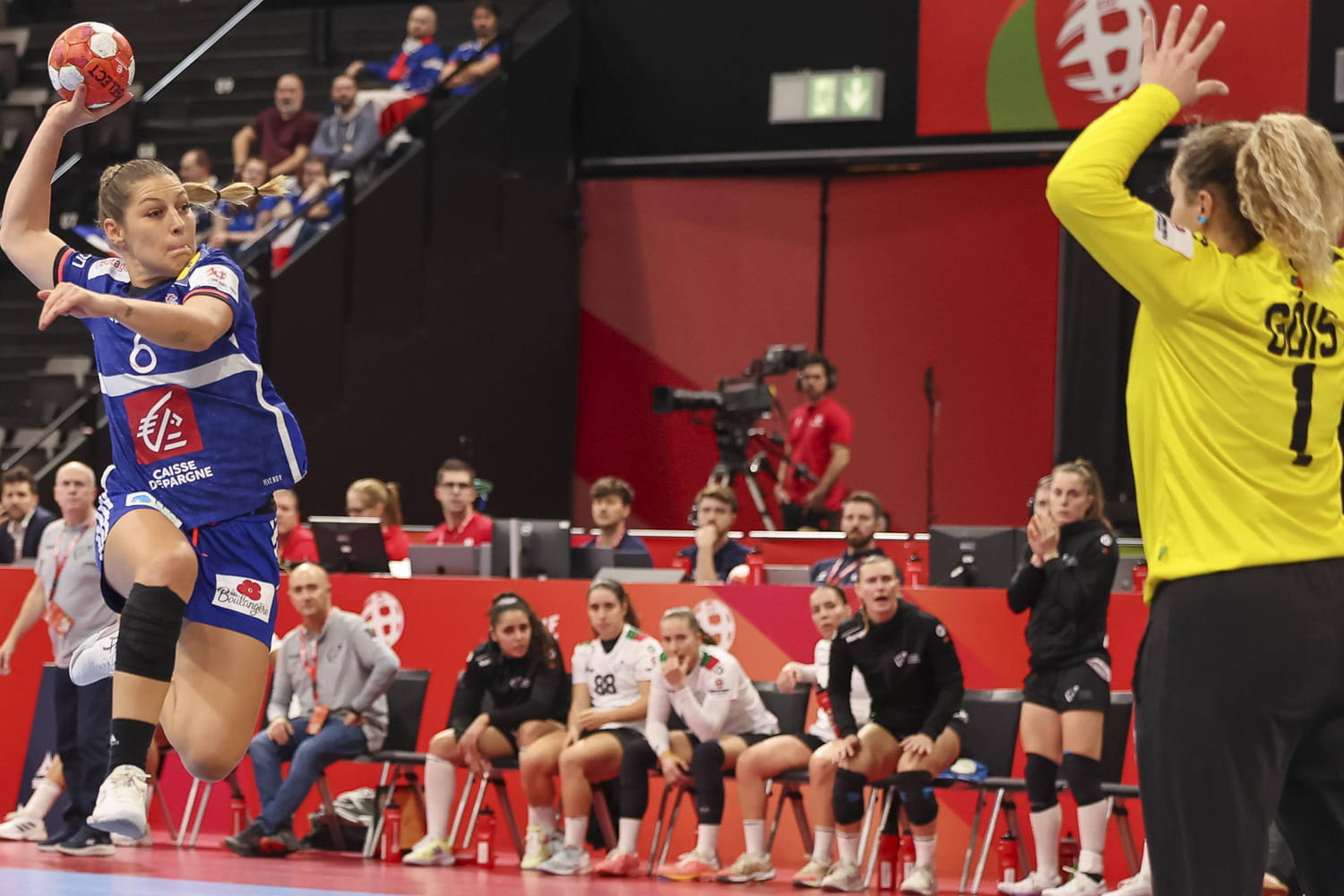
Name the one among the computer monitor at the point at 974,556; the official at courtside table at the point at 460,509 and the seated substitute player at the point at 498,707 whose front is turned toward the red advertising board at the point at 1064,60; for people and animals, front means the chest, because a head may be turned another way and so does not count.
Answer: the computer monitor

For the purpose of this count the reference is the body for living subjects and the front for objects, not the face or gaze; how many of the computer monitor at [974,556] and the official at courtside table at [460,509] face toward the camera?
1

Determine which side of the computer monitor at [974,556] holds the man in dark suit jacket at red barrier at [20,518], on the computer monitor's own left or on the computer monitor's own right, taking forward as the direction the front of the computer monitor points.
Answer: on the computer monitor's own left

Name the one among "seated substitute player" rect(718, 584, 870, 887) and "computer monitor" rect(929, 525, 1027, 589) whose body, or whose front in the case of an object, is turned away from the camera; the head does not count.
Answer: the computer monitor

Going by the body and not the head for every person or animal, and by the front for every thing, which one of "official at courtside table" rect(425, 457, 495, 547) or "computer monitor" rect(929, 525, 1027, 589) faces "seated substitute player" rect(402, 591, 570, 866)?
the official at courtside table

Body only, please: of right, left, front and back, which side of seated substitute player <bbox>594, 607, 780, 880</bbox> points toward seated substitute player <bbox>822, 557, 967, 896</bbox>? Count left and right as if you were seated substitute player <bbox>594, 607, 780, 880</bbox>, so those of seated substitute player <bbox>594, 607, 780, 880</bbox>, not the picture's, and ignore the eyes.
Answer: left

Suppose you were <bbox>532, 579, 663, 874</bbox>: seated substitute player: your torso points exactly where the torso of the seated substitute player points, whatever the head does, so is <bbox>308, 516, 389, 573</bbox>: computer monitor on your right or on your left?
on your right

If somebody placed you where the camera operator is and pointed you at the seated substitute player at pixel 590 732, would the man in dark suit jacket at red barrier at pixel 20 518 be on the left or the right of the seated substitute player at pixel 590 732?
right

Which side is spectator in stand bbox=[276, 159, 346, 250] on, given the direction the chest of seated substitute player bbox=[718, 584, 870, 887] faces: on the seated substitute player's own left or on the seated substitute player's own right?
on the seated substitute player's own right
